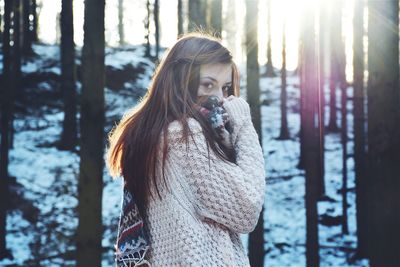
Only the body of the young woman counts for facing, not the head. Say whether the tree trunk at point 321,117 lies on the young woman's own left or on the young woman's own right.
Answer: on the young woman's own left

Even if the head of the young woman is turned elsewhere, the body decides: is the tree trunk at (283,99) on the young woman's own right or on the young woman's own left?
on the young woman's own left

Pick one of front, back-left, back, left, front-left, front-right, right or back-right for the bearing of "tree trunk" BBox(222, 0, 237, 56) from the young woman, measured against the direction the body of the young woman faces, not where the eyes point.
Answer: left

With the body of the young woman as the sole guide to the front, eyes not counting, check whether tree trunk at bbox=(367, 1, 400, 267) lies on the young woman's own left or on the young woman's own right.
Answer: on the young woman's own left

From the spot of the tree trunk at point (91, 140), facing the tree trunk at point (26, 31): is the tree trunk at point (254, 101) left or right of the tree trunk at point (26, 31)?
right

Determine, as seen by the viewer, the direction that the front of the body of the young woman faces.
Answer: to the viewer's right

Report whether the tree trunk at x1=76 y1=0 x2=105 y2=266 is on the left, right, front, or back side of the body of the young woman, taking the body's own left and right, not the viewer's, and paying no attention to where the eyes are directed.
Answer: left
